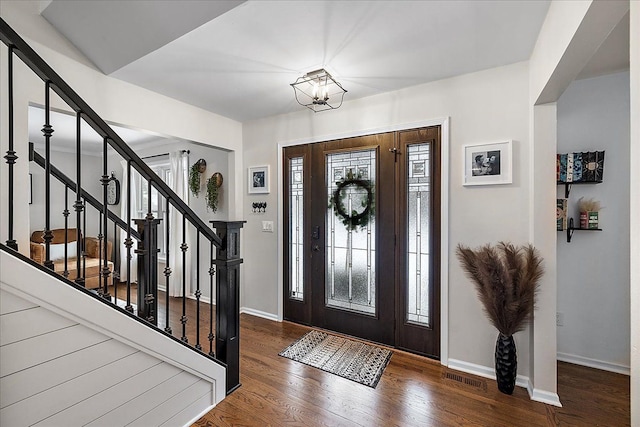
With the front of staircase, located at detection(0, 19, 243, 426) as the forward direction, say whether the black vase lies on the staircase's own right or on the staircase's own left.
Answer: on the staircase's own right

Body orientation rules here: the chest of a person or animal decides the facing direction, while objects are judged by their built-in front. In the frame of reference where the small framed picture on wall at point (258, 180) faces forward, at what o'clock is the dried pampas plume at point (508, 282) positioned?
The dried pampas plume is roughly at 9 o'clock from the small framed picture on wall.

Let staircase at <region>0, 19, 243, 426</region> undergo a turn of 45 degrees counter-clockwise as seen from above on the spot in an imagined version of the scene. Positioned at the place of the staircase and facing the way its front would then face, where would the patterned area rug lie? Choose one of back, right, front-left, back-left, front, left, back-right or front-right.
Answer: right

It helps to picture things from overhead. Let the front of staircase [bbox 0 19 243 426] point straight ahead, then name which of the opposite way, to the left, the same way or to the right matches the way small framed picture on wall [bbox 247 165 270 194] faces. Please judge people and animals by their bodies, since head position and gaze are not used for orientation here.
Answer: the opposite way

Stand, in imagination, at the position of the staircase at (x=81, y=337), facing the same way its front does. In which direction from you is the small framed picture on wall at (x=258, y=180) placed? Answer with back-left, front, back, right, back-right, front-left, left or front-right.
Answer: front

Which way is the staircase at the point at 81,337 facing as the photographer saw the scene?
facing away from the viewer and to the right of the viewer

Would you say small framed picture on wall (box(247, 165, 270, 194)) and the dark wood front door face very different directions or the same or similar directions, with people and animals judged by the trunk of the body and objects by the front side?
same or similar directions

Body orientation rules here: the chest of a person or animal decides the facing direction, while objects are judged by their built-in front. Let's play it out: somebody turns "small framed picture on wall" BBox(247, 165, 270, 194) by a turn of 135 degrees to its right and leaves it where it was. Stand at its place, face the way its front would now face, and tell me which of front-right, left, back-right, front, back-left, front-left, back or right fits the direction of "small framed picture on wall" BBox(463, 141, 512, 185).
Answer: back-right

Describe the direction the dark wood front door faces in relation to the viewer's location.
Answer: facing the viewer and to the left of the viewer

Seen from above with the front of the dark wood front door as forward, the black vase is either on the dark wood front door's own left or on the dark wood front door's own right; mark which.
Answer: on the dark wood front door's own left

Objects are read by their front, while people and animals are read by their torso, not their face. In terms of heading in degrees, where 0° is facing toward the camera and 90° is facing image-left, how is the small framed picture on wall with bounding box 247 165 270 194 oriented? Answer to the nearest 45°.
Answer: approximately 45°

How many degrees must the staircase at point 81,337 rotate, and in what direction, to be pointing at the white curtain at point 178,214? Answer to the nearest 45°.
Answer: approximately 45° to its left

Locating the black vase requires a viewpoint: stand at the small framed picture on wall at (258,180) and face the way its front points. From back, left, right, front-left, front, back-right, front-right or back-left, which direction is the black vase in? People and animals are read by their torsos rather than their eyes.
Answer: left

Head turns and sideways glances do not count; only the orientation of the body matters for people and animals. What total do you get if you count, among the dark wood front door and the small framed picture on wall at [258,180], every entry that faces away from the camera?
0

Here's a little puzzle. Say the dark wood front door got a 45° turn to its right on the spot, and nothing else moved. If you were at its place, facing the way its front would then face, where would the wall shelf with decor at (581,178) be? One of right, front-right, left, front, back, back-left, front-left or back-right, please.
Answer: back
